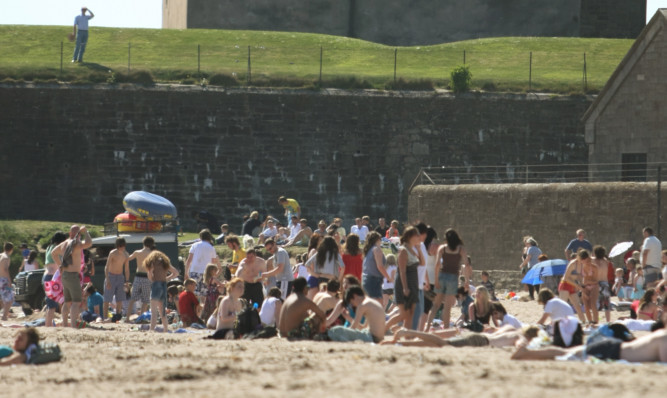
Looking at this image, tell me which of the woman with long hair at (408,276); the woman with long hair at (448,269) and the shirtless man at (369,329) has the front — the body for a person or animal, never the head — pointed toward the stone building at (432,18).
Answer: the woman with long hair at (448,269)

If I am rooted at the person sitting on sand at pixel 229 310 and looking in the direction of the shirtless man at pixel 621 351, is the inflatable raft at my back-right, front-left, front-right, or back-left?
back-left

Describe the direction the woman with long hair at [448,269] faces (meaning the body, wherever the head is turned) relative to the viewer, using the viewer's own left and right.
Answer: facing away from the viewer

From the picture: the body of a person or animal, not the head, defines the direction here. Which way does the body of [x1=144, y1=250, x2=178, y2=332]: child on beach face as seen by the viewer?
away from the camera

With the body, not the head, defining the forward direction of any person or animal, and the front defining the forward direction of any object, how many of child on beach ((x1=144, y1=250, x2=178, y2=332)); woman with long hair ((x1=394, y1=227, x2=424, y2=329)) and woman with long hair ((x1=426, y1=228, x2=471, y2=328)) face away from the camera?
2

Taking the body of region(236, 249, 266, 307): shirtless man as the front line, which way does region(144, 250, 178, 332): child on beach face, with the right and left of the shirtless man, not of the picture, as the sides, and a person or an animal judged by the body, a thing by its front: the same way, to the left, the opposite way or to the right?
the opposite way

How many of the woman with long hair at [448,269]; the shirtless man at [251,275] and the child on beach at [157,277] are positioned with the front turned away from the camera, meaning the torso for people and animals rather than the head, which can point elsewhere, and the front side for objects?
2

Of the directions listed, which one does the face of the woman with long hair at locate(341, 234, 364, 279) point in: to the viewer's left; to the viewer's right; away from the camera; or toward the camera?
away from the camera

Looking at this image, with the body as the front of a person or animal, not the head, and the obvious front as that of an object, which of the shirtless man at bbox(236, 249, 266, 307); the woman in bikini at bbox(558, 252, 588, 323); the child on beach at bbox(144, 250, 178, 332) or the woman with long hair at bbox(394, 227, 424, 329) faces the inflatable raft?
the child on beach

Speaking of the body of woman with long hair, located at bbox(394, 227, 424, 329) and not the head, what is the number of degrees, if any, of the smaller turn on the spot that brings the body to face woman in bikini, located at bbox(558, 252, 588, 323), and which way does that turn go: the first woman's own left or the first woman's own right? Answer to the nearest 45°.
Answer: approximately 90° to the first woman's own left

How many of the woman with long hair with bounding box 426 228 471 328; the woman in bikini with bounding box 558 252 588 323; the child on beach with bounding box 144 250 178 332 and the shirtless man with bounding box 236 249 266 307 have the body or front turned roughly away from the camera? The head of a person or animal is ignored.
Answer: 2

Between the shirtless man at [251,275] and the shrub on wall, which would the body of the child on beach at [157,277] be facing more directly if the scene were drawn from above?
the shrub on wall
